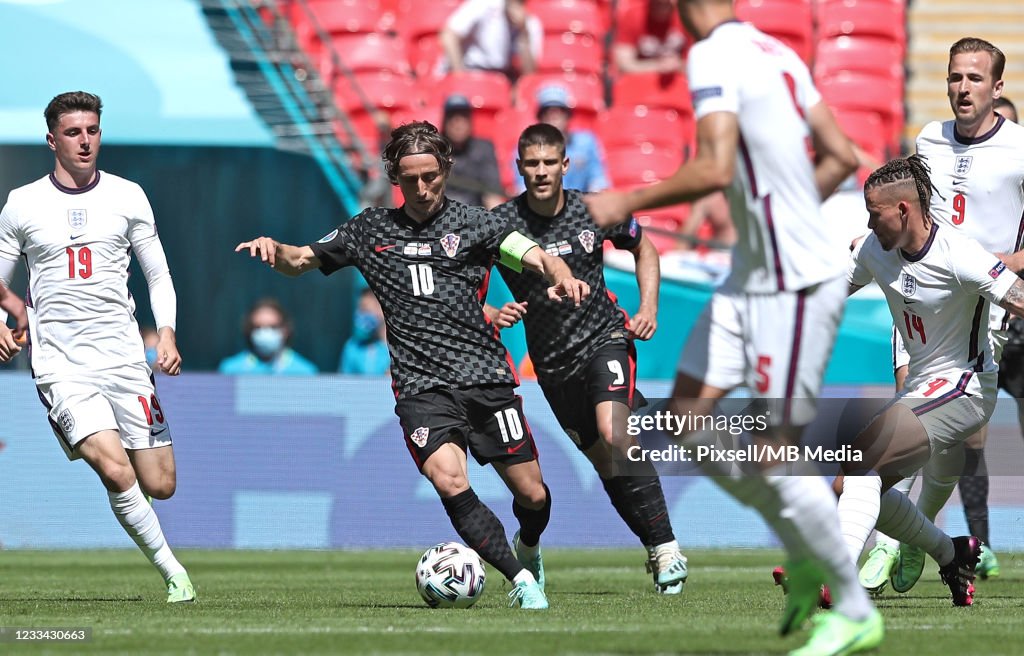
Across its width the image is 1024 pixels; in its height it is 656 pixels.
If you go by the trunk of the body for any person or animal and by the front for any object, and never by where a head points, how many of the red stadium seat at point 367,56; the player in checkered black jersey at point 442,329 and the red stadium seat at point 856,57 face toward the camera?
3

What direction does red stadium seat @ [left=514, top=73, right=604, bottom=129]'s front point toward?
toward the camera

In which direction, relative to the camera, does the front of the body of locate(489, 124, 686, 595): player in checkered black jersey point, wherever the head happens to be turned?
toward the camera

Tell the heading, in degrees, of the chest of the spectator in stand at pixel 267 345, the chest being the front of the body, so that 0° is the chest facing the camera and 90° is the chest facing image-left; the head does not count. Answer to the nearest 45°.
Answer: approximately 0°

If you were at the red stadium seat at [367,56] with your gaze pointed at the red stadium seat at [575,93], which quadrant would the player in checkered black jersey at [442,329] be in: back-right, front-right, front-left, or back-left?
front-right

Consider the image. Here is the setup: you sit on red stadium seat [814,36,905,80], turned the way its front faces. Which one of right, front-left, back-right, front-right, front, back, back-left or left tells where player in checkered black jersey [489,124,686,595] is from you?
front

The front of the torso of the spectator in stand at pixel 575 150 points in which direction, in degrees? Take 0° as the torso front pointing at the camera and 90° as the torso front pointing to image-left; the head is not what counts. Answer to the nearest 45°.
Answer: approximately 0°

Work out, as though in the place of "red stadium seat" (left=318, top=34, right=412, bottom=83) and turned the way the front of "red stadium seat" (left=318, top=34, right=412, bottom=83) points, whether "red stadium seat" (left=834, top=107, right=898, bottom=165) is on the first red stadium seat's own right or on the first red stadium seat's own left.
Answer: on the first red stadium seat's own left

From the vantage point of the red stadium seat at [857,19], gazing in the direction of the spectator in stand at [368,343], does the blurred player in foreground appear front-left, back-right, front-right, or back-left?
front-left

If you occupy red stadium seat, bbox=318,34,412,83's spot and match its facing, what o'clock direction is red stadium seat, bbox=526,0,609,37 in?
red stadium seat, bbox=526,0,609,37 is roughly at 9 o'clock from red stadium seat, bbox=318,34,412,83.

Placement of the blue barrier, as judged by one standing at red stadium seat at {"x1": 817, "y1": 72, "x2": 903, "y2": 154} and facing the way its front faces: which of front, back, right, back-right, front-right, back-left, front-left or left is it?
front-right

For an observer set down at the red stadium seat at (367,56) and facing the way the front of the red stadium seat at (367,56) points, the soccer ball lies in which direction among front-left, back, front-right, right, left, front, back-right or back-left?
front

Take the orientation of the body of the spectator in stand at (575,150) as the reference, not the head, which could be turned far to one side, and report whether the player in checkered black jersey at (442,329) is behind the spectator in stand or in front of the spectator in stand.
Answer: in front

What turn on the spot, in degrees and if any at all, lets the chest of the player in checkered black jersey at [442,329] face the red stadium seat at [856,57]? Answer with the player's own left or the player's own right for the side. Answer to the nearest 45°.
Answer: approximately 135° to the player's own left
